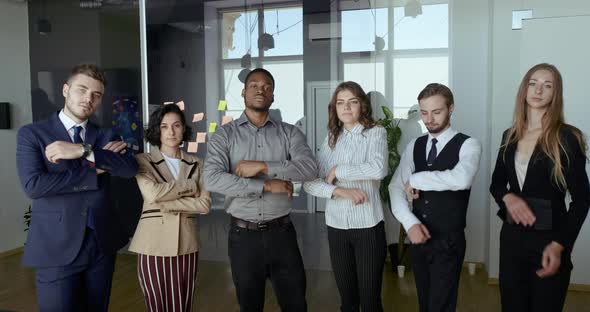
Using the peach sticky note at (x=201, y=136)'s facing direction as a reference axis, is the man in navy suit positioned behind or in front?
in front

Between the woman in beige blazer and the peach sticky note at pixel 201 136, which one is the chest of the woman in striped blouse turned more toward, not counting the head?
the woman in beige blazer

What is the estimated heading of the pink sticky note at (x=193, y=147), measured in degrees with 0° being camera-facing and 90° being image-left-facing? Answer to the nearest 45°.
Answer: approximately 0°
